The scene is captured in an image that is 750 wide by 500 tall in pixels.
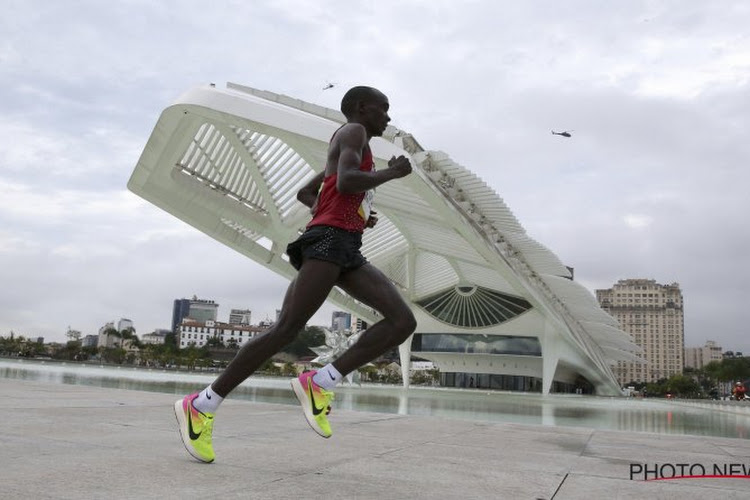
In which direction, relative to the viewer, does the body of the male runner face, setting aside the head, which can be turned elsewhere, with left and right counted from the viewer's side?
facing to the right of the viewer

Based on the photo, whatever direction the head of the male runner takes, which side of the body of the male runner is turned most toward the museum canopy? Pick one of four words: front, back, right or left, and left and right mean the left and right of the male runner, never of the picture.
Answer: left

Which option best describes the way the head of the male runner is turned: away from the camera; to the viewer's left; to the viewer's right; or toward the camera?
to the viewer's right
